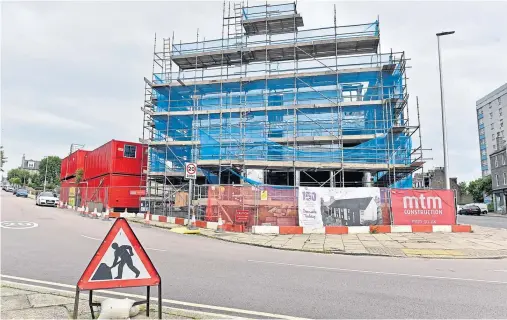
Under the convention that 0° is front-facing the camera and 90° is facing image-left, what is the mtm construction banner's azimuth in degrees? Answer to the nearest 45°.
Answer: approximately 0°

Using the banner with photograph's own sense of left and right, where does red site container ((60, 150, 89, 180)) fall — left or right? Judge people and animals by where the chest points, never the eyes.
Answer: on its right

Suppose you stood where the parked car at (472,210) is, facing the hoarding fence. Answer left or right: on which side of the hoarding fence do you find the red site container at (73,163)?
right

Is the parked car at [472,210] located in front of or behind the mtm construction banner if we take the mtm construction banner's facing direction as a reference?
behind

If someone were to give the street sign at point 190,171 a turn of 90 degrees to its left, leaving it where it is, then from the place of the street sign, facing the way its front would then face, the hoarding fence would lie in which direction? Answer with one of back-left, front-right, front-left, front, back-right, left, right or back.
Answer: front

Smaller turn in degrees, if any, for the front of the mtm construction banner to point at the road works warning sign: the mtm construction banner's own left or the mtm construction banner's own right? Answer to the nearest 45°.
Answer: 0° — it already faces it

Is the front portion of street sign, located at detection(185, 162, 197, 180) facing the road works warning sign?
yes

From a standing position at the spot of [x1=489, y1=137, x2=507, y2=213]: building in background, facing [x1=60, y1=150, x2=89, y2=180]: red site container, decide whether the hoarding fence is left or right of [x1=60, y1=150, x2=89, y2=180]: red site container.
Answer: left

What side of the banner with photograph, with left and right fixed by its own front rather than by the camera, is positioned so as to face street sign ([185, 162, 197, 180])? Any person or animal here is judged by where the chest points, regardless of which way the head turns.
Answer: right

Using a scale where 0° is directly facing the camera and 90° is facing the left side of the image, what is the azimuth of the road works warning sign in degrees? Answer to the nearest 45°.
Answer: approximately 0°

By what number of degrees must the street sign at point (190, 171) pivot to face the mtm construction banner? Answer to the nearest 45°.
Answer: approximately 90° to its left
